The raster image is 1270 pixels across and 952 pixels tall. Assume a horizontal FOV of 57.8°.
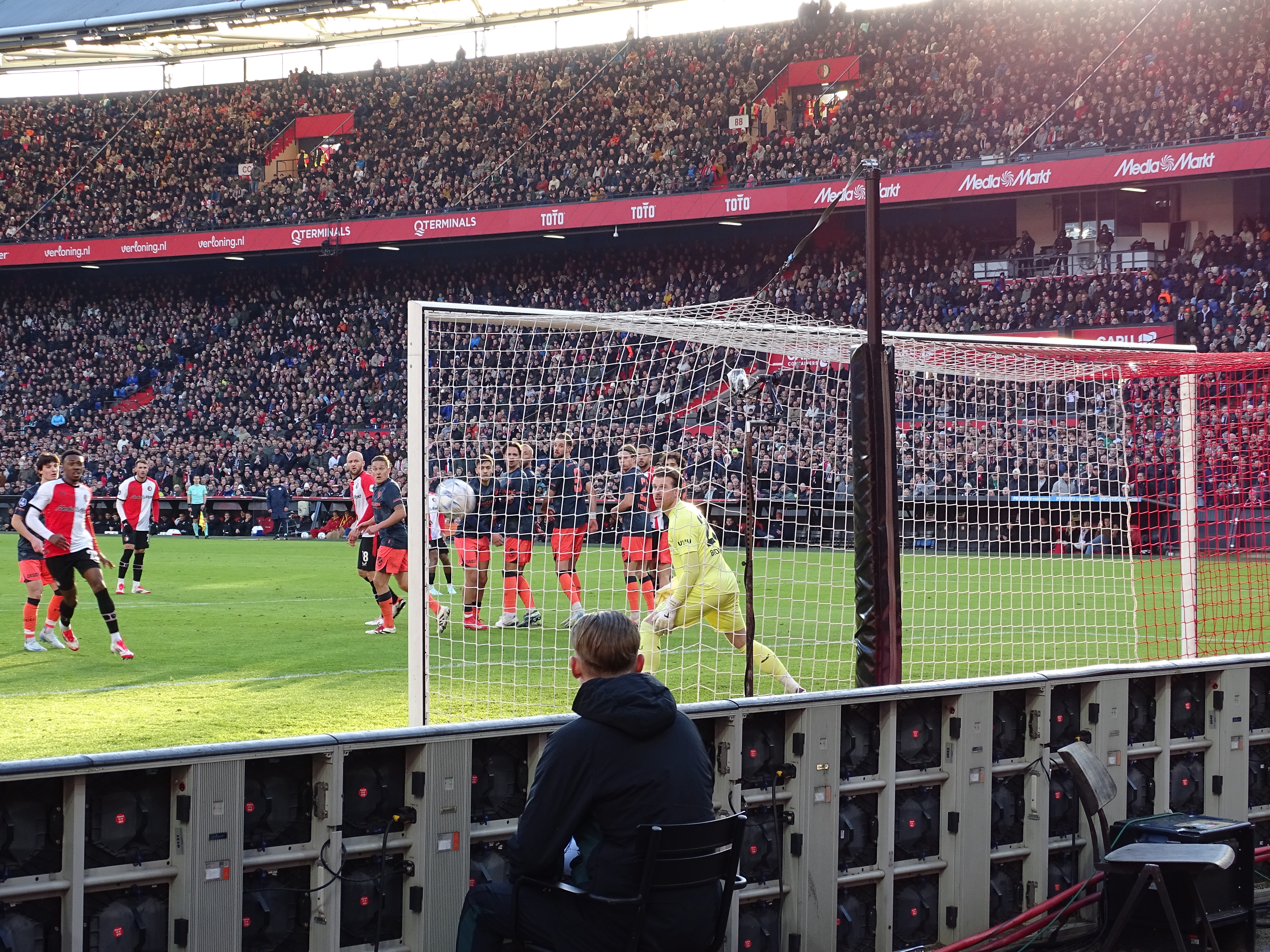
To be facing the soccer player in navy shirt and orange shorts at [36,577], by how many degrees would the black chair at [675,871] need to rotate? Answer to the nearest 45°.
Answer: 0° — it already faces them

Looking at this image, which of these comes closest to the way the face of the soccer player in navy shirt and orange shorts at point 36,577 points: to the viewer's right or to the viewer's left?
to the viewer's right

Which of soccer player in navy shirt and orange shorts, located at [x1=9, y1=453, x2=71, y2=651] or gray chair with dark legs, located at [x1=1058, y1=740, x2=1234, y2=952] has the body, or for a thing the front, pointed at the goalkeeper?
the soccer player in navy shirt and orange shorts

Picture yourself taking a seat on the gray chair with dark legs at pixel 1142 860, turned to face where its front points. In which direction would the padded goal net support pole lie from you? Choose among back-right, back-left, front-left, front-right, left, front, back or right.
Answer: back-left

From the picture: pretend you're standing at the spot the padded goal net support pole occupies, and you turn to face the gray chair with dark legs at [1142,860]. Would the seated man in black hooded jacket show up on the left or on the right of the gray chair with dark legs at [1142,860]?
right

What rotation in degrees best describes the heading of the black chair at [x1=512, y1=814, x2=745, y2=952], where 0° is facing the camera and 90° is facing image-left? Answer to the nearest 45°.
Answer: approximately 135°

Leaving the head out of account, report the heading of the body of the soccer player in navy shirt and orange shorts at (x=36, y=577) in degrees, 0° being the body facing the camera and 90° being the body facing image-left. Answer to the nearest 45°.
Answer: approximately 315°

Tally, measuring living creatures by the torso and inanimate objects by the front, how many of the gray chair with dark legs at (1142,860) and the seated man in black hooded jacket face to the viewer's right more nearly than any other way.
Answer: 1

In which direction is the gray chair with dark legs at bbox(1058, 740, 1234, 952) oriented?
to the viewer's right

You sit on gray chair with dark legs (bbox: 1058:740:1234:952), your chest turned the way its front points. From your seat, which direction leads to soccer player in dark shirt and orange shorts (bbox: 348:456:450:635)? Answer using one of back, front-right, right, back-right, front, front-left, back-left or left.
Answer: back-left

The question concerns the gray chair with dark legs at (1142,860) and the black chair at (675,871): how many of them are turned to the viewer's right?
1
